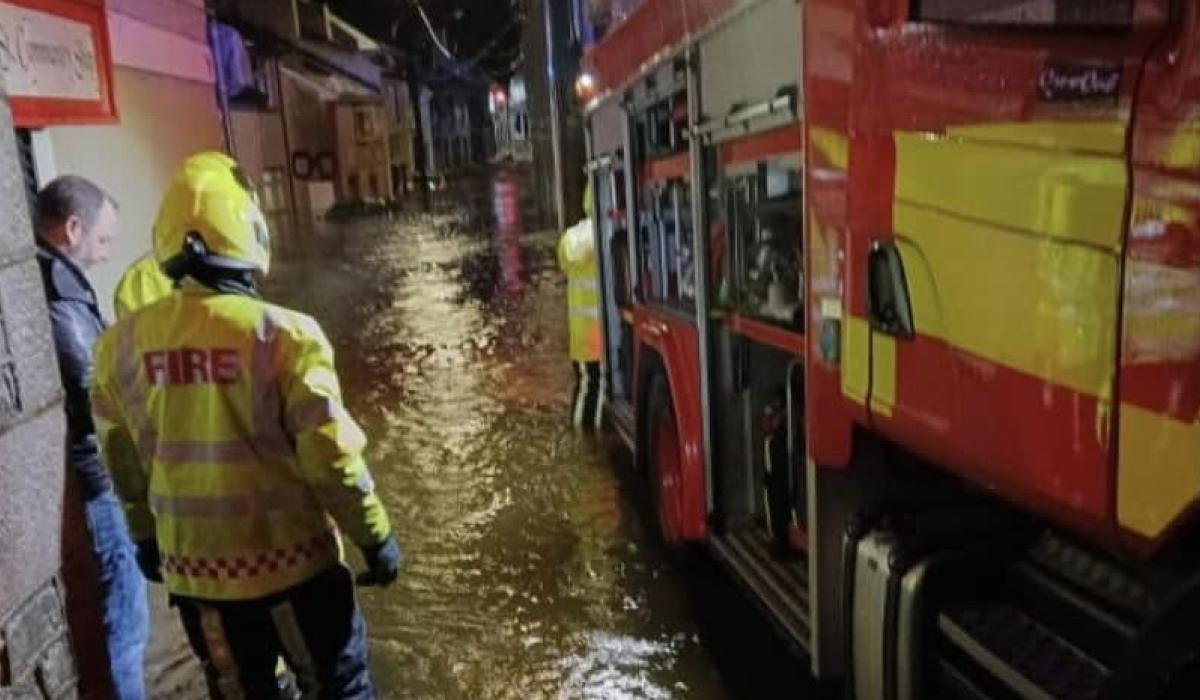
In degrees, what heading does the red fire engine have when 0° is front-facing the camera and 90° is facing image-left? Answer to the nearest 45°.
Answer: approximately 315°

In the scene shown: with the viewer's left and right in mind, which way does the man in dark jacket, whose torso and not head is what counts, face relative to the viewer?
facing to the right of the viewer

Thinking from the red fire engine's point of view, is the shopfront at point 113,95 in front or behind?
behind

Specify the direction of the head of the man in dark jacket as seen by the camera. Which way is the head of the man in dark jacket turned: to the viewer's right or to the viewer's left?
to the viewer's right
